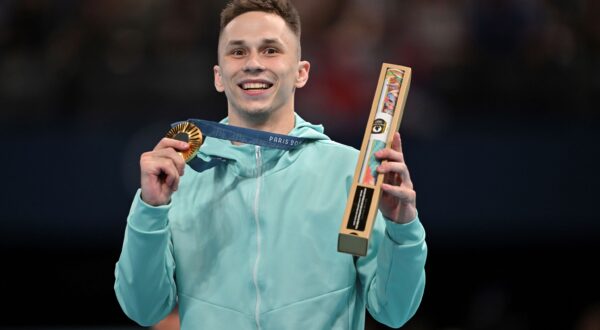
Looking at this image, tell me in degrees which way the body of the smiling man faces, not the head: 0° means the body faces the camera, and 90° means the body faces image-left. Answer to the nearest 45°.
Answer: approximately 0°
